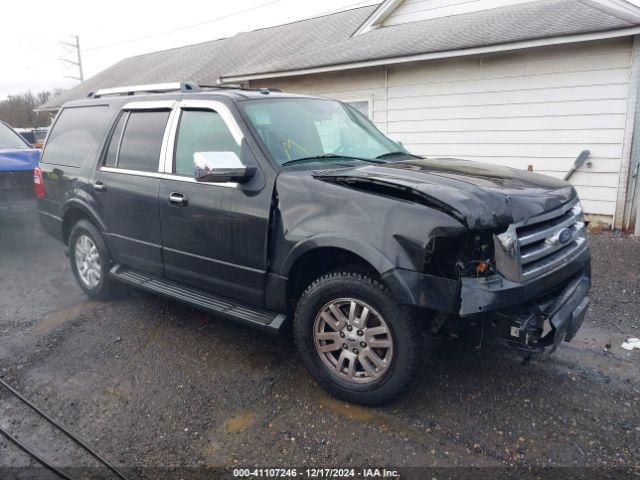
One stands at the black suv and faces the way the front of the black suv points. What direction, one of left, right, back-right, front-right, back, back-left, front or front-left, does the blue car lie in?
back

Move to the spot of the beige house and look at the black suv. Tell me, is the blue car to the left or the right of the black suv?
right

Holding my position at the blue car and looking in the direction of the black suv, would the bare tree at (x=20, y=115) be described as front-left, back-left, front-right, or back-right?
back-left

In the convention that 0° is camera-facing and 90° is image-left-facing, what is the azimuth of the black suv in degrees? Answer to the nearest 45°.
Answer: approximately 315°

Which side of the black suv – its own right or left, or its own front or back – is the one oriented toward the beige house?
left

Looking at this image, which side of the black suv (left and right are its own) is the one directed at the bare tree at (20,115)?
back
